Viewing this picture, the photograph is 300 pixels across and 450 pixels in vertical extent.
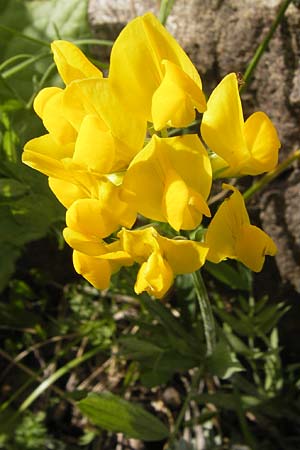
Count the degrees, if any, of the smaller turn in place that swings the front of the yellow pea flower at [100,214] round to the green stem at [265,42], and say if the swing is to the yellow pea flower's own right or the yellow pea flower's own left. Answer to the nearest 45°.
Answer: approximately 180°

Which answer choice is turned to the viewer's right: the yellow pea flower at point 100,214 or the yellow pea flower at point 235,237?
the yellow pea flower at point 235,237

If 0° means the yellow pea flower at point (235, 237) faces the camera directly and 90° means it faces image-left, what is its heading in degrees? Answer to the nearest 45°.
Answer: approximately 270°

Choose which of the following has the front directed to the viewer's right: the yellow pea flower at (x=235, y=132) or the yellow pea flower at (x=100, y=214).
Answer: the yellow pea flower at (x=235, y=132)

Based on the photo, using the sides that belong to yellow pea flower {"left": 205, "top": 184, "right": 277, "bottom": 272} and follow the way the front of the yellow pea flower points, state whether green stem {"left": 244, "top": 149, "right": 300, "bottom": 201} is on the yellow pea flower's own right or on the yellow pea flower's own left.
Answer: on the yellow pea flower's own left

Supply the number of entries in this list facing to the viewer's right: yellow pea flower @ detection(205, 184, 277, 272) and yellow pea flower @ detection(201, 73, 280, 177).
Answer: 2

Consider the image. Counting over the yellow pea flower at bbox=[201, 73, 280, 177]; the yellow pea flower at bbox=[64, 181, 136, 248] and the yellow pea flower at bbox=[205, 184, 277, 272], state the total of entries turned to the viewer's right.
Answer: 2

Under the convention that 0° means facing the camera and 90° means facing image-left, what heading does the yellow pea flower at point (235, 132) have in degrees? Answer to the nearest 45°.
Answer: approximately 270°

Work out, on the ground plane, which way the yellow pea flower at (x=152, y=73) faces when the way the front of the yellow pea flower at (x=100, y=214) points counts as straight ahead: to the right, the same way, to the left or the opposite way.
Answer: to the left
